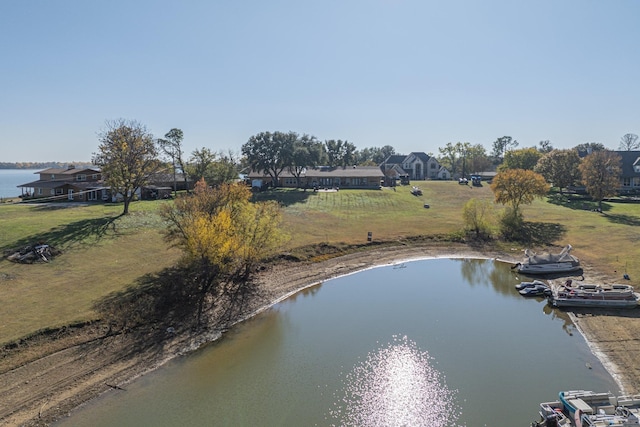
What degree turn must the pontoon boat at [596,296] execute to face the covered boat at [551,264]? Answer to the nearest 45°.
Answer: approximately 135° to its left

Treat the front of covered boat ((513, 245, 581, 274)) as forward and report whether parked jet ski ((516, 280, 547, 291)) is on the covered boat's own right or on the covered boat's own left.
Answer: on the covered boat's own right

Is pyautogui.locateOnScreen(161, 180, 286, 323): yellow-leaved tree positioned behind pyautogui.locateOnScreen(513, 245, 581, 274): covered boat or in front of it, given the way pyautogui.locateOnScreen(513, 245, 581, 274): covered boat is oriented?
behind

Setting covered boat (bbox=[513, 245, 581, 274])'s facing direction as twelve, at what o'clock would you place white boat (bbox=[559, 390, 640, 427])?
The white boat is roughly at 3 o'clock from the covered boat.

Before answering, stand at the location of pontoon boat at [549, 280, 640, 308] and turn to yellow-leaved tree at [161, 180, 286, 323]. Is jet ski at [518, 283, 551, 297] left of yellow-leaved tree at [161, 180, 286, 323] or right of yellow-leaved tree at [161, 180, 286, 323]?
right

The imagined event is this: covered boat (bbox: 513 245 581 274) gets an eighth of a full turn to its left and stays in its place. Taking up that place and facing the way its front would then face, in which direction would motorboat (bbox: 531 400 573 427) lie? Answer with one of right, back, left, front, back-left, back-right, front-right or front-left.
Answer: back-right

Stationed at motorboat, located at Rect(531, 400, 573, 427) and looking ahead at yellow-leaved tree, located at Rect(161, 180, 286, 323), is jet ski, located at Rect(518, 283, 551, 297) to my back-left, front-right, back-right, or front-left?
front-right

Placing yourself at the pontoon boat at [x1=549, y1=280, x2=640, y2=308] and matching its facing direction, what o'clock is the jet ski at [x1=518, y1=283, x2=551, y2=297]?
The jet ski is roughly at 7 o'clock from the pontoon boat.

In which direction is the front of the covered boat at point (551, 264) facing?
to the viewer's right

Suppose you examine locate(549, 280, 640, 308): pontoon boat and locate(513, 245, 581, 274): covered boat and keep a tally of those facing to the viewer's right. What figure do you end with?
2

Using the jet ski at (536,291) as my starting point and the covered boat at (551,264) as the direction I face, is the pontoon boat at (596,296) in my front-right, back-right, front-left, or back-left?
back-right

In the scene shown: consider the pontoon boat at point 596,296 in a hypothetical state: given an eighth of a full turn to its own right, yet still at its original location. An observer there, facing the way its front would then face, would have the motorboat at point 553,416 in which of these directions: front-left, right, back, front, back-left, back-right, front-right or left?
front-right

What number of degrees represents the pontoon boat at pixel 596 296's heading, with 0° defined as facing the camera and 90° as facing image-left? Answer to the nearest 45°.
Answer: approximately 270°
